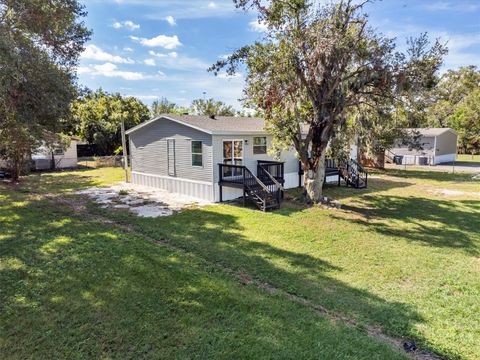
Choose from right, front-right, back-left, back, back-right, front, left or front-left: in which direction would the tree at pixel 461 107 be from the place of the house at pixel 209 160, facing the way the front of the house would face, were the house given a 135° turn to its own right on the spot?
back-right

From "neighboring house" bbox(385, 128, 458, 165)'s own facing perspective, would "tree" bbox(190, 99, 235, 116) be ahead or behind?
ahead

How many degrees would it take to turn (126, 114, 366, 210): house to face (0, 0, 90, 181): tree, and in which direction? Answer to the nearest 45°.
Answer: approximately 90° to its right

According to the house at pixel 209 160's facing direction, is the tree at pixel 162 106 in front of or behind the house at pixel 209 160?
behind

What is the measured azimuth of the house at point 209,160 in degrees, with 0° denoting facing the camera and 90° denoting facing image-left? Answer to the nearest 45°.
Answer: approximately 315°

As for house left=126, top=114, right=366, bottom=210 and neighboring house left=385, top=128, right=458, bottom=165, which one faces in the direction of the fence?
the neighboring house

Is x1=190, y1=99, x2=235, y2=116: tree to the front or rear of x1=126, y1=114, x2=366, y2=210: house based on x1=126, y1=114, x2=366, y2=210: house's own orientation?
to the rear

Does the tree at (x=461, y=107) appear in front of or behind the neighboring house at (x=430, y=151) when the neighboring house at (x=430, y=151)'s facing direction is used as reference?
behind

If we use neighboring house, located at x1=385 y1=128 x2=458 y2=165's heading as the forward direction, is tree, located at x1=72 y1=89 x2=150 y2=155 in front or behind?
in front

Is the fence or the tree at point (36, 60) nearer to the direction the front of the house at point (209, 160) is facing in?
the tree

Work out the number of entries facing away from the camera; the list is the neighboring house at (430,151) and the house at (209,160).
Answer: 0

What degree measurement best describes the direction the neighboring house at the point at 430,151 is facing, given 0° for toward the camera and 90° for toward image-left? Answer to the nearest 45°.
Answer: approximately 45°

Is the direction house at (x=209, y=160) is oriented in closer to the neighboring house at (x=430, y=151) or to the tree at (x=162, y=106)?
the neighboring house
